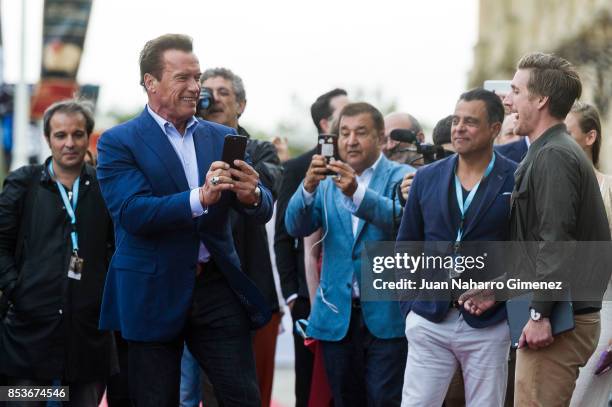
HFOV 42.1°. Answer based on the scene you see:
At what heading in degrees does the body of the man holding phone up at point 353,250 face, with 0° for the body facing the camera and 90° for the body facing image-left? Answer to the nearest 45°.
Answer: approximately 45°

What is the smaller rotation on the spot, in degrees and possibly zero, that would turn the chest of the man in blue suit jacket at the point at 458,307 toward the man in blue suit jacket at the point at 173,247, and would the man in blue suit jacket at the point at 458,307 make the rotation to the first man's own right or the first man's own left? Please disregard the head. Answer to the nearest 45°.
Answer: approximately 45° to the first man's own right

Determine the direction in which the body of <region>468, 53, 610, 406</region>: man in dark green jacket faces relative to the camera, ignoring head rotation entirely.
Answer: to the viewer's left

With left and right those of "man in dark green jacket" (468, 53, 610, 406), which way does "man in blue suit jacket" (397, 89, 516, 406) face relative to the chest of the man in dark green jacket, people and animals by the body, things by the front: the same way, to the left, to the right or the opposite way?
to the left

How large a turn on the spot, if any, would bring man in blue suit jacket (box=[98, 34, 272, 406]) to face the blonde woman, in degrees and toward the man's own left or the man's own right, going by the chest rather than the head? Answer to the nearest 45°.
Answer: approximately 45° to the man's own left

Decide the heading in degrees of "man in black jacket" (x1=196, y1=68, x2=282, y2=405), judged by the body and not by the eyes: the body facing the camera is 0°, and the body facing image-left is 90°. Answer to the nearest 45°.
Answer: approximately 45°

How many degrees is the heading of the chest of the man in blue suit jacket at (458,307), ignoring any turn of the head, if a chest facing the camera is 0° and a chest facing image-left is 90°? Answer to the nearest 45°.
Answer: approximately 0°

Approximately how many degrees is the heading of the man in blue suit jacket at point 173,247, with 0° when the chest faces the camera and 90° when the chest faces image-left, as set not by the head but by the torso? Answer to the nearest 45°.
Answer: approximately 315°
